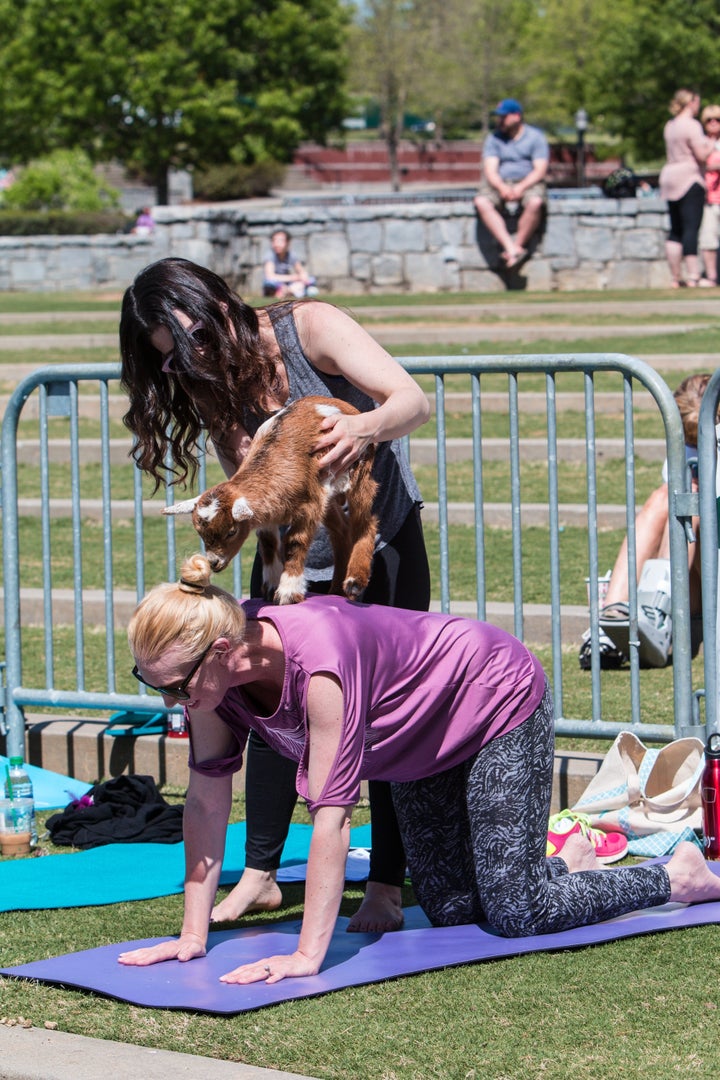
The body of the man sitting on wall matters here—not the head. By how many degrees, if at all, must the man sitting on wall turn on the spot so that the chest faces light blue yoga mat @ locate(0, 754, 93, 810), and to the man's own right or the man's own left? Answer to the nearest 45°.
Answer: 0° — they already face it

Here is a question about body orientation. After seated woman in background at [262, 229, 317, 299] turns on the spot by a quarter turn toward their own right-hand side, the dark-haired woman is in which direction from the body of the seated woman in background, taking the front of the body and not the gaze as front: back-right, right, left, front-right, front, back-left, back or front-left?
left

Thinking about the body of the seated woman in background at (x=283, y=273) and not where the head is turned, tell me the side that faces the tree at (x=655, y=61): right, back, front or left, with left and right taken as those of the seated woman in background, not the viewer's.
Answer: back

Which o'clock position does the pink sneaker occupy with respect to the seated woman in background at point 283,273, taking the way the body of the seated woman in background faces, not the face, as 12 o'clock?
The pink sneaker is roughly at 12 o'clock from the seated woman in background.

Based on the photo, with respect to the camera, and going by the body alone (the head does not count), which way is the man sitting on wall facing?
toward the camera

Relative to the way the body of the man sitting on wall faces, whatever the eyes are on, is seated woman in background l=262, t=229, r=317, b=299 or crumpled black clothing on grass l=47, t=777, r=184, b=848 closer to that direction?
the crumpled black clothing on grass

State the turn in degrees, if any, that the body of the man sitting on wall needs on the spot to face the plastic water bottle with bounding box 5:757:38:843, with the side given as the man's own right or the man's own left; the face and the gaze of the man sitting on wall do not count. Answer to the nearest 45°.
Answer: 0° — they already face it

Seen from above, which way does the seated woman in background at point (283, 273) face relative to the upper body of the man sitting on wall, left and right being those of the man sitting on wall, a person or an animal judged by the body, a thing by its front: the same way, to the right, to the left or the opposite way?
the same way

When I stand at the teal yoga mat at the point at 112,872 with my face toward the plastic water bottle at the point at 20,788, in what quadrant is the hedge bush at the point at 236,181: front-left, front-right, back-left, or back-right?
front-right

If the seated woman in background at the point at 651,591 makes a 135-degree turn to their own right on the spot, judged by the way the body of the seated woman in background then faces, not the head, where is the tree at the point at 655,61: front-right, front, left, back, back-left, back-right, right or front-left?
front

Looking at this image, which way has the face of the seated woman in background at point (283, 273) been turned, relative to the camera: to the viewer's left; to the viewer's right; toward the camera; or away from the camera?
toward the camera

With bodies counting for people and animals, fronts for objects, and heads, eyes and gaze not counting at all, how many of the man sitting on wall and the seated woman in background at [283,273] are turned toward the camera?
2

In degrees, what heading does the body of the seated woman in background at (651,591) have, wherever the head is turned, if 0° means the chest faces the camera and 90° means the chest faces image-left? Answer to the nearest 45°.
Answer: approximately 45°

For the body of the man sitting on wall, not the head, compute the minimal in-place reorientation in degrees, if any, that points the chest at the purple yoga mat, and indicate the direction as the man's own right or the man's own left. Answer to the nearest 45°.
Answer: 0° — they already face it

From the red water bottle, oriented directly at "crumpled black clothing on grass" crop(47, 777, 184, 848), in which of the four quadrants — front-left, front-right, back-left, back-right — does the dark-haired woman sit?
front-left

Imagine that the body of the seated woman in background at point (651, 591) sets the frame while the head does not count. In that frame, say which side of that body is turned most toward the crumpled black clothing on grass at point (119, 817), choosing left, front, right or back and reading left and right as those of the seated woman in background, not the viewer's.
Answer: front

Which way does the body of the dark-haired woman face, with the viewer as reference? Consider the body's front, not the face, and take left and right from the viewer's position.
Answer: facing the viewer and to the left of the viewer
